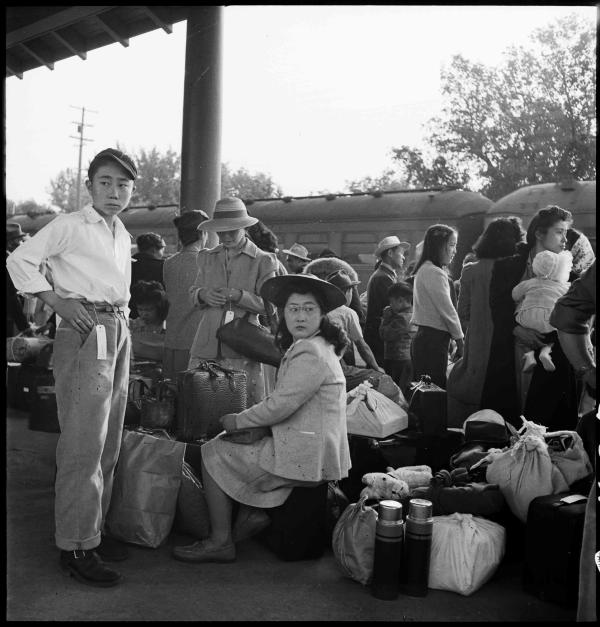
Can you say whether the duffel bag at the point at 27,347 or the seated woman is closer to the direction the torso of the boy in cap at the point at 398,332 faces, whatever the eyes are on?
the seated woman

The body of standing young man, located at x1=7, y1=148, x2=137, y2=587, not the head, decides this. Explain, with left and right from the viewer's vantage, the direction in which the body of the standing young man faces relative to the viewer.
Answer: facing the viewer and to the right of the viewer

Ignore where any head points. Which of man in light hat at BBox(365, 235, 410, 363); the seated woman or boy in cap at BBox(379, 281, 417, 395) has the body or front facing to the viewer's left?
the seated woman

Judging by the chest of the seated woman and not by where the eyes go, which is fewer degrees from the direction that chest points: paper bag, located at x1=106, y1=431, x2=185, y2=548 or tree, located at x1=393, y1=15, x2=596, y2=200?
the paper bag

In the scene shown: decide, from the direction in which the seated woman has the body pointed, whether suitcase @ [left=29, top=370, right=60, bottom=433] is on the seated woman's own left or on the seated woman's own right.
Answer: on the seated woman's own right
